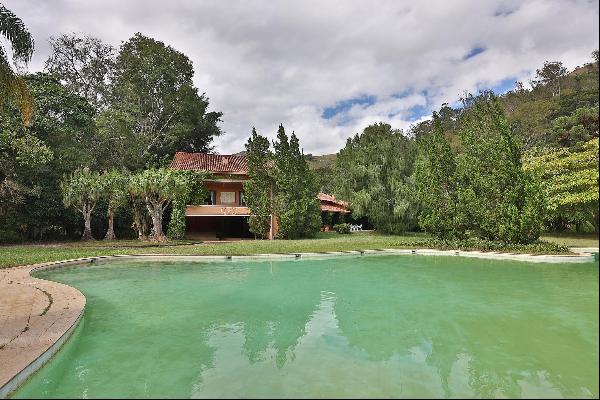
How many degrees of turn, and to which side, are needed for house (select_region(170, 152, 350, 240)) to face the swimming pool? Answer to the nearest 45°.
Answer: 0° — it already faces it

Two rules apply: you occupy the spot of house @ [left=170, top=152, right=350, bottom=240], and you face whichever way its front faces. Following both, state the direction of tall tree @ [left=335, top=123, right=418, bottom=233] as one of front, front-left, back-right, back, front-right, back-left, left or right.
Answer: left

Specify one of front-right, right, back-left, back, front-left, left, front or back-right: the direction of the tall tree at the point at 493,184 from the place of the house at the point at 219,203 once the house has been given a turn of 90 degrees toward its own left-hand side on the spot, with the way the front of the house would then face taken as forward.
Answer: front-right

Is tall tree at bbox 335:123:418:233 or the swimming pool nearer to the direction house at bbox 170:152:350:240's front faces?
the swimming pool

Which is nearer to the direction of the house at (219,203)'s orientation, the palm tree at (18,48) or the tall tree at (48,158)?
the palm tree

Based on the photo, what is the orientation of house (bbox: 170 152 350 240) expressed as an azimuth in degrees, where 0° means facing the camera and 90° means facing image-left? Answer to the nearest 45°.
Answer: approximately 0°

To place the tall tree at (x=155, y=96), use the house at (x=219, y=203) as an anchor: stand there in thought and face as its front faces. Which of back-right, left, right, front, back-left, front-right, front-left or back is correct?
back-right

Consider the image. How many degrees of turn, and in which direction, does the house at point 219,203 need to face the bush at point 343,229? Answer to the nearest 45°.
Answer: approximately 90° to its left
